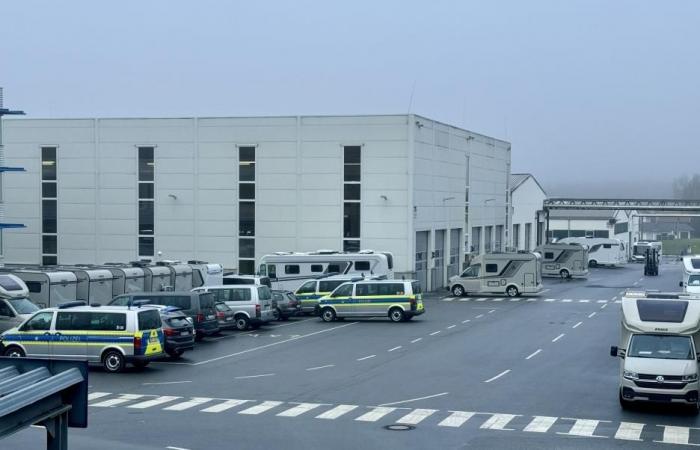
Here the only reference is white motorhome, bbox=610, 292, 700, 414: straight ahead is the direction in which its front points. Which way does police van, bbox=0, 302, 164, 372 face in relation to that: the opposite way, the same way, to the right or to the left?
to the right

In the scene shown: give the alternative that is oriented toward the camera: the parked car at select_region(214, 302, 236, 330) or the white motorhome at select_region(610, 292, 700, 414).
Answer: the white motorhome

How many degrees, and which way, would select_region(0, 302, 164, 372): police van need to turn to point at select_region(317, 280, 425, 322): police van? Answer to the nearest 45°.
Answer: approximately 90° to its right

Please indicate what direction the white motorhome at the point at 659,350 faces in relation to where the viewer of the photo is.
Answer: facing the viewer

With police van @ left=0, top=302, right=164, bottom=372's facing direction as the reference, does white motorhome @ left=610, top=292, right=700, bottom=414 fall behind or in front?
behind
